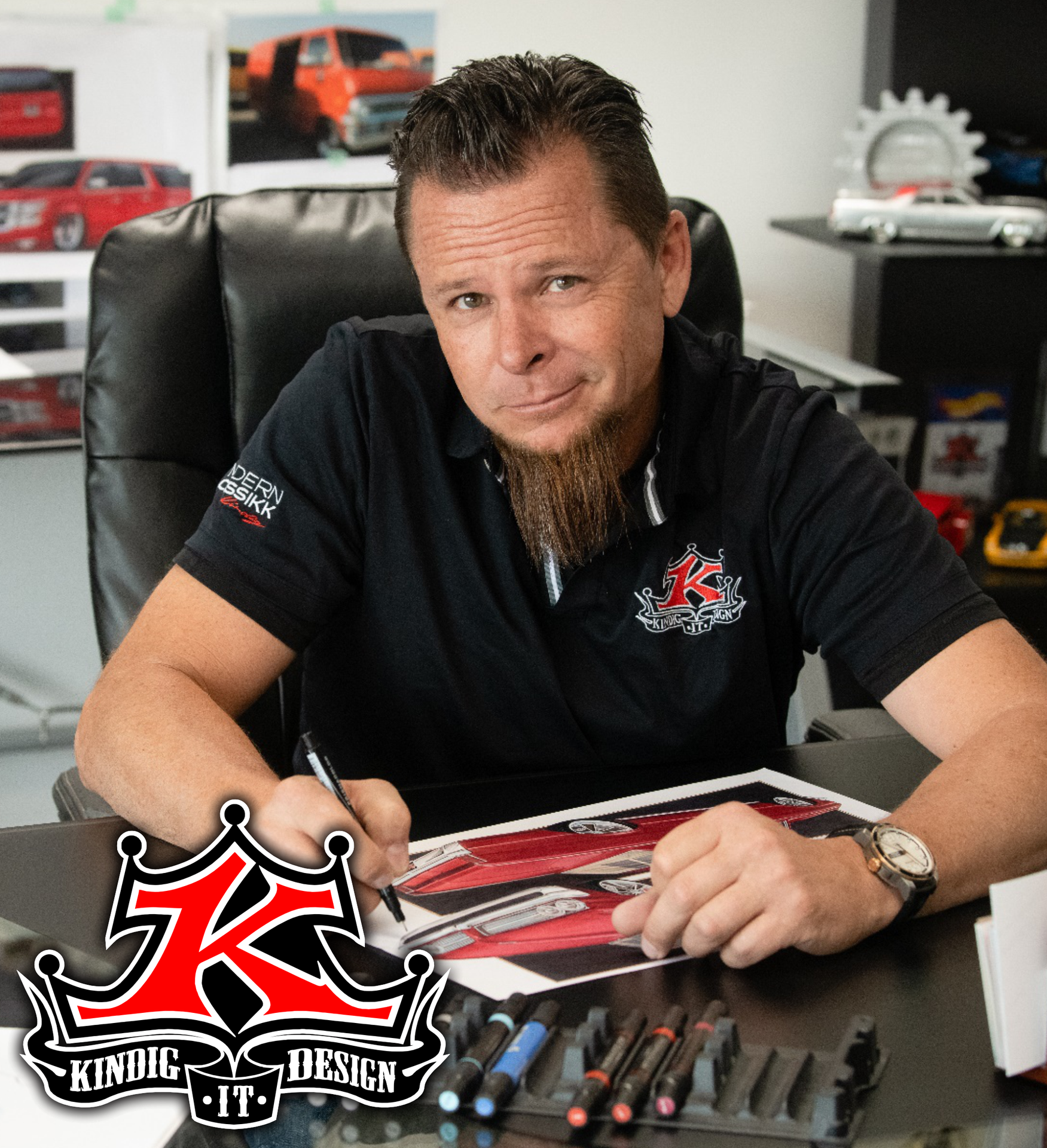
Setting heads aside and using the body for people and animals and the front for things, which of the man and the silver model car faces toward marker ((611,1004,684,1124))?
the man

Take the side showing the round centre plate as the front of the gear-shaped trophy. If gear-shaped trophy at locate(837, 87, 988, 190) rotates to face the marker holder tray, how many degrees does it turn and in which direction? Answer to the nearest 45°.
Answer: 0° — it already faces it

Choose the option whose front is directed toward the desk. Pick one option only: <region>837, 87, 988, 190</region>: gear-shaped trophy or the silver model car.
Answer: the gear-shaped trophy

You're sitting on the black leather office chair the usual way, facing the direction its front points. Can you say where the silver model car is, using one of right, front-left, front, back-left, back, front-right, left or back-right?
back-left

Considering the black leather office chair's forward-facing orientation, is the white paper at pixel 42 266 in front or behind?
behind
